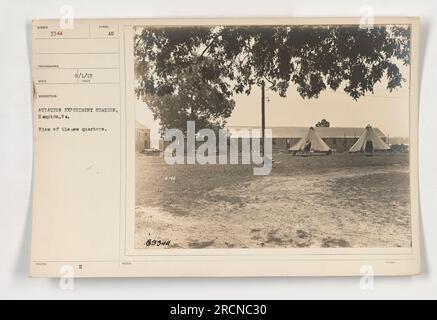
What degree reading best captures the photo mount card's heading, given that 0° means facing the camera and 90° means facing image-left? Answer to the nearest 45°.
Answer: approximately 0°
